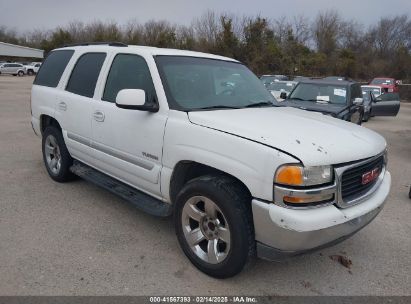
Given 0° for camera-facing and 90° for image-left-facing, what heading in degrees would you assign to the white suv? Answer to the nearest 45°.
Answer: approximately 315°

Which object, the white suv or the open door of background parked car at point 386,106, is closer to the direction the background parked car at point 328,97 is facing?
the white suv

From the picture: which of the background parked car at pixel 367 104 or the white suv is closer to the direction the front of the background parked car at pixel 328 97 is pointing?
the white suv

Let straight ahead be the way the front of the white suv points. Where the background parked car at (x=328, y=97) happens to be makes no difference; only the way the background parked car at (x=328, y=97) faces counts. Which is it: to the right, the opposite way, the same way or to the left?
to the right

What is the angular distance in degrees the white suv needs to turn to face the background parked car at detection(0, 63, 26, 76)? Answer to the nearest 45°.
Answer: approximately 180°

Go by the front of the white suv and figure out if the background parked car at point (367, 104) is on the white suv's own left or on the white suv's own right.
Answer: on the white suv's own left

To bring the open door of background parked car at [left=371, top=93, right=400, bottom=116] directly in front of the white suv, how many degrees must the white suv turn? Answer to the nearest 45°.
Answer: approximately 90° to its left
